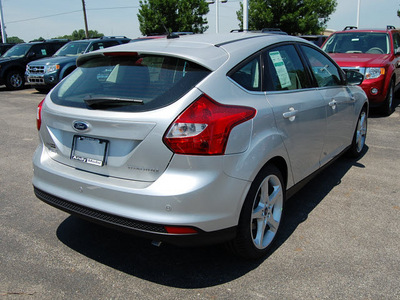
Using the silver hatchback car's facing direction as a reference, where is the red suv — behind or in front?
in front

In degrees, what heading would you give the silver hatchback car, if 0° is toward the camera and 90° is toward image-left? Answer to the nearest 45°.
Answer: approximately 225°

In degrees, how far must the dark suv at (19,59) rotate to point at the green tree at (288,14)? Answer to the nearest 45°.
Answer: approximately 180°

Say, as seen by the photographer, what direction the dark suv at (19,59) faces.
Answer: facing the viewer and to the left of the viewer

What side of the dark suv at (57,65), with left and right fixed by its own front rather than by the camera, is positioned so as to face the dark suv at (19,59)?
right

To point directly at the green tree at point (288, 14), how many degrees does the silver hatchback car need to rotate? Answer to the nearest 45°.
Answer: approximately 45° to its left

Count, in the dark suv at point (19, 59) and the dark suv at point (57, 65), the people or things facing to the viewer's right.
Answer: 0

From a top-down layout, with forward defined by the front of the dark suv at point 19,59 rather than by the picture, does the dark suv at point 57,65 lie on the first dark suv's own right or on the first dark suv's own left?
on the first dark suv's own left

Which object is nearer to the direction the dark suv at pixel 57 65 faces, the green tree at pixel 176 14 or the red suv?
the red suv

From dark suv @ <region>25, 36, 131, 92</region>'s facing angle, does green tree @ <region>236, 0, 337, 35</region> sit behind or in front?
behind

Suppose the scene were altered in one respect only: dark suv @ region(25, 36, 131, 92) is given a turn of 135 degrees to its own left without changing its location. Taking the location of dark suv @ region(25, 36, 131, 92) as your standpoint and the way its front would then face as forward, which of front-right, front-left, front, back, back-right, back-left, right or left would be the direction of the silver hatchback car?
right

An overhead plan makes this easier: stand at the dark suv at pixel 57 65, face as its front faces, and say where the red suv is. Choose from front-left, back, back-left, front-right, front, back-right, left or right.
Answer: left

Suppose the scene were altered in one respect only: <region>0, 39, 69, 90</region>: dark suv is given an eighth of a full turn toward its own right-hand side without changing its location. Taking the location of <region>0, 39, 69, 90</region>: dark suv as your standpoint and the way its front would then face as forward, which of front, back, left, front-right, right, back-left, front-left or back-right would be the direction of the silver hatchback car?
left
